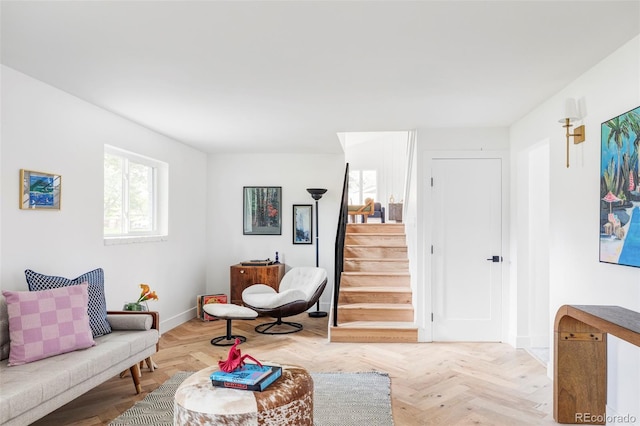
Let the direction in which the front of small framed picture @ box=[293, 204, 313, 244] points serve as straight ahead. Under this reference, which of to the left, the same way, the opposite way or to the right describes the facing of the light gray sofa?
to the left

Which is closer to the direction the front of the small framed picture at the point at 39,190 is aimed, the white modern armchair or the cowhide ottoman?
the cowhide ottoman

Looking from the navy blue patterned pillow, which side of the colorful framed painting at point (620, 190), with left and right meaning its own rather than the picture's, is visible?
front

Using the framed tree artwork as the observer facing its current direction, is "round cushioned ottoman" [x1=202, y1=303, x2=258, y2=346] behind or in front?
in front

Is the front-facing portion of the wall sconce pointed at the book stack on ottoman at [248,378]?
yes

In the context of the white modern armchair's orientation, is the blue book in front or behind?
in front

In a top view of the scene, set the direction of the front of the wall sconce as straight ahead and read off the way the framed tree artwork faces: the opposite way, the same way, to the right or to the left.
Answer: to the left

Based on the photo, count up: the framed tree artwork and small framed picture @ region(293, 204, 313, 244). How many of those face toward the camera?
2

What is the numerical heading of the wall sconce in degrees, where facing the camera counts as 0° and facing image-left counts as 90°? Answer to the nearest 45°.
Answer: approximately 45°

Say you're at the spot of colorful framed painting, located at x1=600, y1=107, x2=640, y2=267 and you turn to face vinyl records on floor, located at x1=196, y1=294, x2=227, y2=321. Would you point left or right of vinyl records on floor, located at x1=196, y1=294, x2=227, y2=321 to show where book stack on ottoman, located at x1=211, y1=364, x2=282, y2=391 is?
left

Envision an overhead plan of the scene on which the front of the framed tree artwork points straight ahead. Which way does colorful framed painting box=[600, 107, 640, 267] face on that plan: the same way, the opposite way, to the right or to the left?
to the right

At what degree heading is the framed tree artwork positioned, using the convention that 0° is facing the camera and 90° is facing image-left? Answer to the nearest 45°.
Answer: approximately 0°

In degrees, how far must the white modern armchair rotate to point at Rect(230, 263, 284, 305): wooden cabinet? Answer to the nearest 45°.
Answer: approximately 90° to its right
